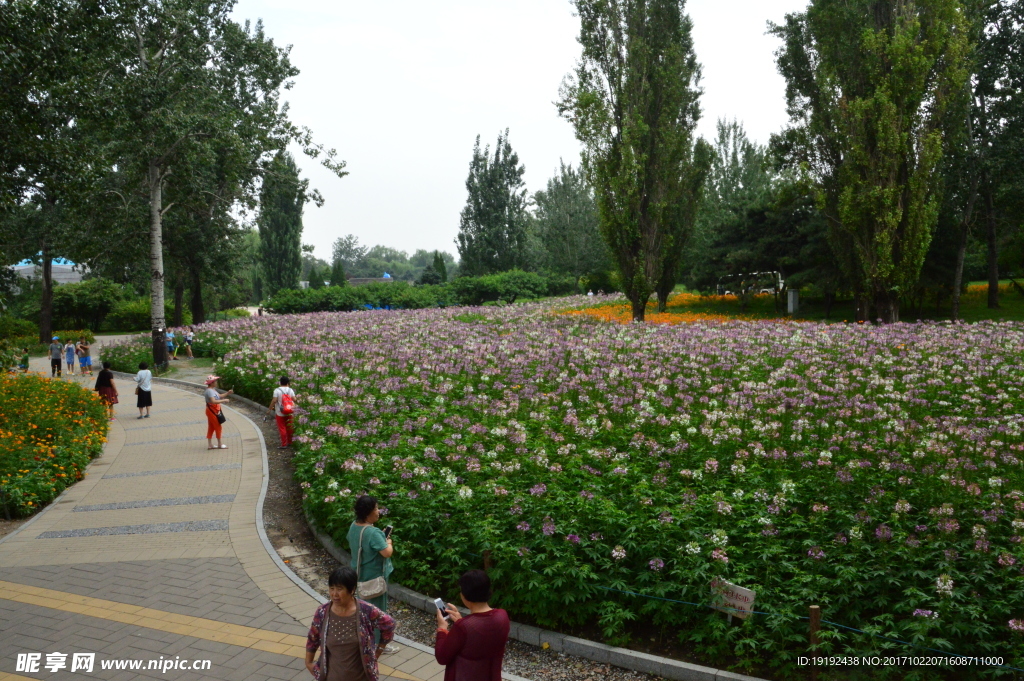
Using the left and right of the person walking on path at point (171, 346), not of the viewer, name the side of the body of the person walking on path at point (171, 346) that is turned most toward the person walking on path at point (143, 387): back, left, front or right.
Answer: front

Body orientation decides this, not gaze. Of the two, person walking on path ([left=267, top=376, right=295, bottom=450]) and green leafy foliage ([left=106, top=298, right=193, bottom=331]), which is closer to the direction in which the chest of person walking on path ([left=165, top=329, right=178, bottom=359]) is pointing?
the person walking on path

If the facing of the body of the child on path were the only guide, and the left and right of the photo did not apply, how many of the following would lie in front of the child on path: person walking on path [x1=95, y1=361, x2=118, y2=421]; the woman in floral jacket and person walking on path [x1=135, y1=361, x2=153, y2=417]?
3

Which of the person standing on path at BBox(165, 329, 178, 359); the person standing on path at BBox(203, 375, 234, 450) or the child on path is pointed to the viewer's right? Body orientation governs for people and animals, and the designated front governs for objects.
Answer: the person standing on path at BBox(203, 375, 234, 450)

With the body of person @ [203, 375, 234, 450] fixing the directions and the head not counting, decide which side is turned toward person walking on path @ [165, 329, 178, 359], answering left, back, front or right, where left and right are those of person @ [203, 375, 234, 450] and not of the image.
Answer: left

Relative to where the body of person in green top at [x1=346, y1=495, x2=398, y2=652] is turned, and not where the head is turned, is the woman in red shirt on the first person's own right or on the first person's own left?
on the first person's own right

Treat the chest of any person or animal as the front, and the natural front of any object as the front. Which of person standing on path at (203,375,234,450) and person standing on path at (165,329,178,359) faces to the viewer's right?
person standing on path at (203,375,234,450)

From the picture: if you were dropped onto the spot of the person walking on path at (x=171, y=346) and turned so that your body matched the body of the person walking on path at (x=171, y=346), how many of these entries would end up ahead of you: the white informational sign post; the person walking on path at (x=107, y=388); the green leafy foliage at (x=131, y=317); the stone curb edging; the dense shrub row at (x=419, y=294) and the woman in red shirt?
4

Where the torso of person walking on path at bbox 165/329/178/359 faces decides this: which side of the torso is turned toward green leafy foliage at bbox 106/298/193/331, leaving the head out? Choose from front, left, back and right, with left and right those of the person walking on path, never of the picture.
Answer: back
